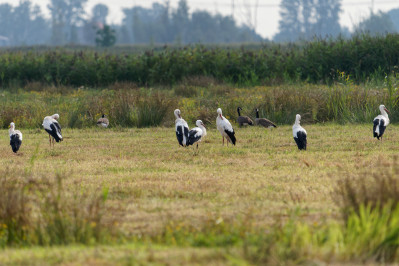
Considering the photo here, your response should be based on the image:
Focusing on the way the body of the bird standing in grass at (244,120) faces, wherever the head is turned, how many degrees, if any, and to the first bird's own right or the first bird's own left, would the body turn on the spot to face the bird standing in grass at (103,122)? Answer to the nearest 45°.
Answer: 0° — it already faces it

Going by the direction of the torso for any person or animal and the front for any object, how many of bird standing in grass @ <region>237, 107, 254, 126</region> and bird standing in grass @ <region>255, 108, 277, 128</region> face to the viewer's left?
2

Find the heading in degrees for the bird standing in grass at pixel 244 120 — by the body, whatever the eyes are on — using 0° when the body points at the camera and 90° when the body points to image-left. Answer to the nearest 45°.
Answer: approximately 90°

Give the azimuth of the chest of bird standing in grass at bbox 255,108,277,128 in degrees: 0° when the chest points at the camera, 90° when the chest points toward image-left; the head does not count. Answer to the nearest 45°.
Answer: approximately 90°

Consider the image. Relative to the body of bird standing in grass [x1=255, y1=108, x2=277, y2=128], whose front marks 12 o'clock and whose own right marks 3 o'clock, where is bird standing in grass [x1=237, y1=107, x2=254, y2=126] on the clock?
bird standing in grass [x1=237, y1=107, x2=254, y2=126] is roughly at 1 o'clock from bird standing in grass [x1=255, y1=108, x2=277, y2=128].

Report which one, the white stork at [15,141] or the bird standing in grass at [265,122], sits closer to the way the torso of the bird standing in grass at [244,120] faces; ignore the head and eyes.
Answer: the white stork

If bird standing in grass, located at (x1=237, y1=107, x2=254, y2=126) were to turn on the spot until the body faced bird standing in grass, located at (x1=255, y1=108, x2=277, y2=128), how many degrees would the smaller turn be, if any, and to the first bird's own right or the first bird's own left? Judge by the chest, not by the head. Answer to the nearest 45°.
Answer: approximately 135° to the first bird's own left

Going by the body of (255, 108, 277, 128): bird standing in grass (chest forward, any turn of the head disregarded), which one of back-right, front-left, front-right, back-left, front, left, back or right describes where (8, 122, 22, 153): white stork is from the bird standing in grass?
front-left
